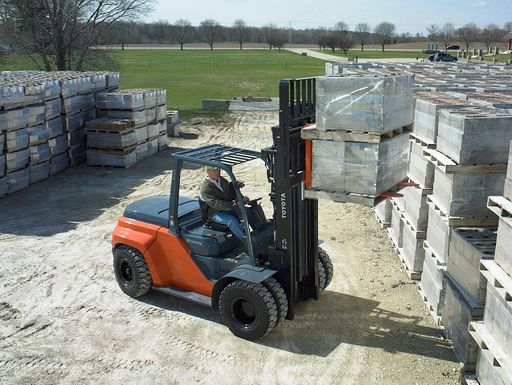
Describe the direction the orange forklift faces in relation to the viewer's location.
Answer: facing the viewer and to the right of the viewer

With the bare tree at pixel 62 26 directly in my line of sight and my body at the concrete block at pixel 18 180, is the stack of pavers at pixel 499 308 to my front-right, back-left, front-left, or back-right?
back-right

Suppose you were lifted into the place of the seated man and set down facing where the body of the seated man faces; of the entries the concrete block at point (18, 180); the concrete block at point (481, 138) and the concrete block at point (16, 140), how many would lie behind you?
2

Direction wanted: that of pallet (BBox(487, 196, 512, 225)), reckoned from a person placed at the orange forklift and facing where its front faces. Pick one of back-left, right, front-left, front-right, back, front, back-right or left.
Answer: front

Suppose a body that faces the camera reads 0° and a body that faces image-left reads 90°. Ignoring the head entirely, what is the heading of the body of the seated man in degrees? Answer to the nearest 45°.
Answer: approximately 315°

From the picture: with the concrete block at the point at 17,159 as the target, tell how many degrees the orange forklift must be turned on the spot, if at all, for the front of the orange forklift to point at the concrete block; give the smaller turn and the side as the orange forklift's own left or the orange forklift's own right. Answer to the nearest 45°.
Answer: approximately 180°

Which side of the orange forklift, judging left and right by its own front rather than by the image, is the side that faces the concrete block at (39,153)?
back

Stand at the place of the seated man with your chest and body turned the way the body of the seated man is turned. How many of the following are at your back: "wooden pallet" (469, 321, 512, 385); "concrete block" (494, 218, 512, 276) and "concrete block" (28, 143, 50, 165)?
1

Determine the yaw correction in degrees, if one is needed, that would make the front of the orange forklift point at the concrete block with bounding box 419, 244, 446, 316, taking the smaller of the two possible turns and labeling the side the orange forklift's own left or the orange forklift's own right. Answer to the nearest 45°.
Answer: approximately 45° to the orange forklift's own left

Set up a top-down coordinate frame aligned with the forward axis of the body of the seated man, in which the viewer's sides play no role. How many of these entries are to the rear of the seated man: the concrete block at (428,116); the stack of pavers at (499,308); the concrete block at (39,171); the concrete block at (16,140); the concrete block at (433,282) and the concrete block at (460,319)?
2

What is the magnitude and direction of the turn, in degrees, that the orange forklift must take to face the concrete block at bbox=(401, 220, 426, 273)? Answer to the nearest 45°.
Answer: approximately 45° to its left

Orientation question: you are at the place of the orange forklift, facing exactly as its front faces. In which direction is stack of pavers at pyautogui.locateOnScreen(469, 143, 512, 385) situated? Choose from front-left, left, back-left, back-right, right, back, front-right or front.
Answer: front

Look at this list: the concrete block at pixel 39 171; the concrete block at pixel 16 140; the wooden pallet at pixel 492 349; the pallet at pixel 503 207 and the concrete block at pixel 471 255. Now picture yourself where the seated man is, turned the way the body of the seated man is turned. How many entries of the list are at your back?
2

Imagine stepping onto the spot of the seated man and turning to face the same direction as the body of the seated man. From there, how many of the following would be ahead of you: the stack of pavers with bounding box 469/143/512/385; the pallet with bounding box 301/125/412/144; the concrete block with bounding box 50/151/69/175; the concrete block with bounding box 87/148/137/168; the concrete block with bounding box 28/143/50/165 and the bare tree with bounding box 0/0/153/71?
2

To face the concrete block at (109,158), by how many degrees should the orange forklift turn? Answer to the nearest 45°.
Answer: approximately 135° to its left

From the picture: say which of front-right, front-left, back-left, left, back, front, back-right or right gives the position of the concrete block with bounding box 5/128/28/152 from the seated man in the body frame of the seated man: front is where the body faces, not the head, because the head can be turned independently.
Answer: back

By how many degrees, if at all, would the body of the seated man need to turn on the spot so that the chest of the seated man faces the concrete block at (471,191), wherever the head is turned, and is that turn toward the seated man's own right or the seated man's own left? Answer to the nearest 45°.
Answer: approximately 45° to the seated man's own left

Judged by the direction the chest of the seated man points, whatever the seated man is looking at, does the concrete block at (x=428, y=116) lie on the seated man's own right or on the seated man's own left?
on the seated man's own left

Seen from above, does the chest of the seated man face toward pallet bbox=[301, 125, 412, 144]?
yes

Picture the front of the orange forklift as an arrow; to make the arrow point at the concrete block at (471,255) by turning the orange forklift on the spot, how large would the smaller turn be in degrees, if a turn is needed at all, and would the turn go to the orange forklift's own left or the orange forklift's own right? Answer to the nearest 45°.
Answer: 0° — it already faces it
